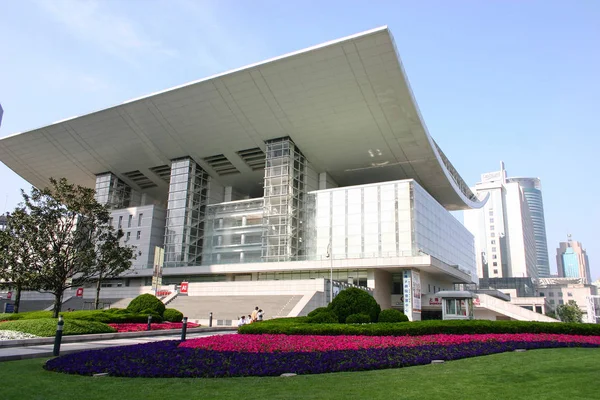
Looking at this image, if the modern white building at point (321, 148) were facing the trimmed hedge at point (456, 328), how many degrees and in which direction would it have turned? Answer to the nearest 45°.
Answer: approximately 45° to its left

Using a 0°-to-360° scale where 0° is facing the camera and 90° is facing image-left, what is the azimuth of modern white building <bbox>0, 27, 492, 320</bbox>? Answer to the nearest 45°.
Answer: approximately 45°

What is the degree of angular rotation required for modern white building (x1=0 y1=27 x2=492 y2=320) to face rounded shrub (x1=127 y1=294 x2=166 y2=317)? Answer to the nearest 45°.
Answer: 0° — it already faces it

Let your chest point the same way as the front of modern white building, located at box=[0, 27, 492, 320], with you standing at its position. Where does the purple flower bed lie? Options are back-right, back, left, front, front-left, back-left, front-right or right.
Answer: front-left

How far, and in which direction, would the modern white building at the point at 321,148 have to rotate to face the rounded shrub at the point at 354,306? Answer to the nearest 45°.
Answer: approximately 45° to its left
